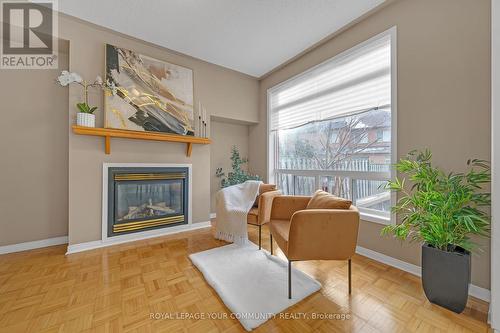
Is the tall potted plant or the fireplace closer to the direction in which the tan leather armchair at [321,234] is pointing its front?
the fireplace

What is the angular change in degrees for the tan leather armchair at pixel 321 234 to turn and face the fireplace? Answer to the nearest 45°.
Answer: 0° — it already faces it

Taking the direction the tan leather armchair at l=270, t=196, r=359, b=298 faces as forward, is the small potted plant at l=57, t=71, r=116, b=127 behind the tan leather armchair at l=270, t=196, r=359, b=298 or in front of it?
in front

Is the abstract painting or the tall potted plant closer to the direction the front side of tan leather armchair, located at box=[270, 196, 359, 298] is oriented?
the abstract painting

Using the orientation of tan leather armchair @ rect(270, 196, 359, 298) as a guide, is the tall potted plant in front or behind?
behind

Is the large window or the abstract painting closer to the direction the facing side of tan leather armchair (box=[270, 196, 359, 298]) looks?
the abstract painting

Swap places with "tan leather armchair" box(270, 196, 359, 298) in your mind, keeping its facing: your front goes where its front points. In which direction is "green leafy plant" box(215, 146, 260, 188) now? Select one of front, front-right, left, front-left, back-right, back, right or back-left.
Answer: front-right

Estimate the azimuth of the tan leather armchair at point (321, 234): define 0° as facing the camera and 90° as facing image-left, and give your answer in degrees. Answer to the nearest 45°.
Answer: approximately 90°

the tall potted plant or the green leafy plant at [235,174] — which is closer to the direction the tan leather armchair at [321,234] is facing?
the green leafy plant

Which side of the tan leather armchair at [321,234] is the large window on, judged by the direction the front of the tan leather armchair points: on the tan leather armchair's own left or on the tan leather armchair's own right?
on the tan leather armchair's own right
